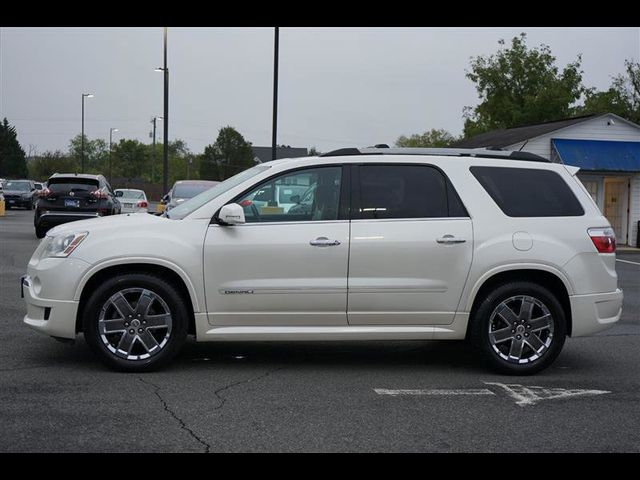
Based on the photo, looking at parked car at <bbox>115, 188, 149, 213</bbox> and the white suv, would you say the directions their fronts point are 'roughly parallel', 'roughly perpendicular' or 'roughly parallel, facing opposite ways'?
roughly perpendicular

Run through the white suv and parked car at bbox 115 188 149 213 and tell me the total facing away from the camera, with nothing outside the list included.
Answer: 1

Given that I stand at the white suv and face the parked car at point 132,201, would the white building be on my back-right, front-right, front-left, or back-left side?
front-right

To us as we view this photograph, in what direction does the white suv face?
facing to the left of the viewer

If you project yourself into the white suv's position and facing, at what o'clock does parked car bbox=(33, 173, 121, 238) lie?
The parked car is roughly at 2 o'clock from the white suv.

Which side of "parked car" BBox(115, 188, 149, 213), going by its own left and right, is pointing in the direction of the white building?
right

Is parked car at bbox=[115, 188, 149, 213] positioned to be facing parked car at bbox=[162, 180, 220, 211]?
no

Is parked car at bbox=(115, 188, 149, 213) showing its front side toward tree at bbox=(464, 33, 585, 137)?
no

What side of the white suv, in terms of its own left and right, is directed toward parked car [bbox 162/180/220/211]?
right

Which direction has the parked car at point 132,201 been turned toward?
away from the camera

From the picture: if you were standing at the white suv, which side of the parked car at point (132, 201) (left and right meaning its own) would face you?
back

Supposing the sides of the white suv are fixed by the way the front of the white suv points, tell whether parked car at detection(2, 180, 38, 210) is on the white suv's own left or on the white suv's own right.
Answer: on the white suv's own right

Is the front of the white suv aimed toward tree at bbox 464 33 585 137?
no
